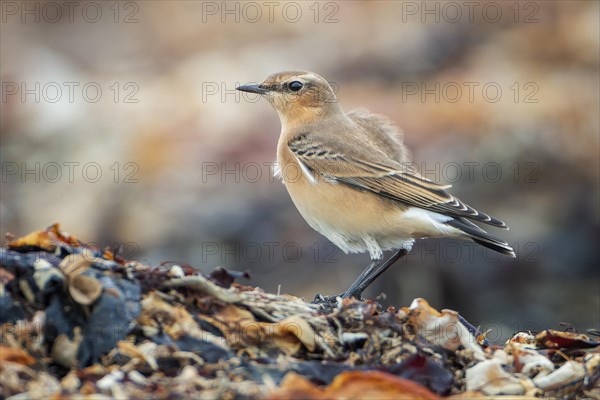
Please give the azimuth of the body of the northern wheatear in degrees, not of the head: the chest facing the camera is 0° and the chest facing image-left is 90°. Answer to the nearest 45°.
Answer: approximately 90°
